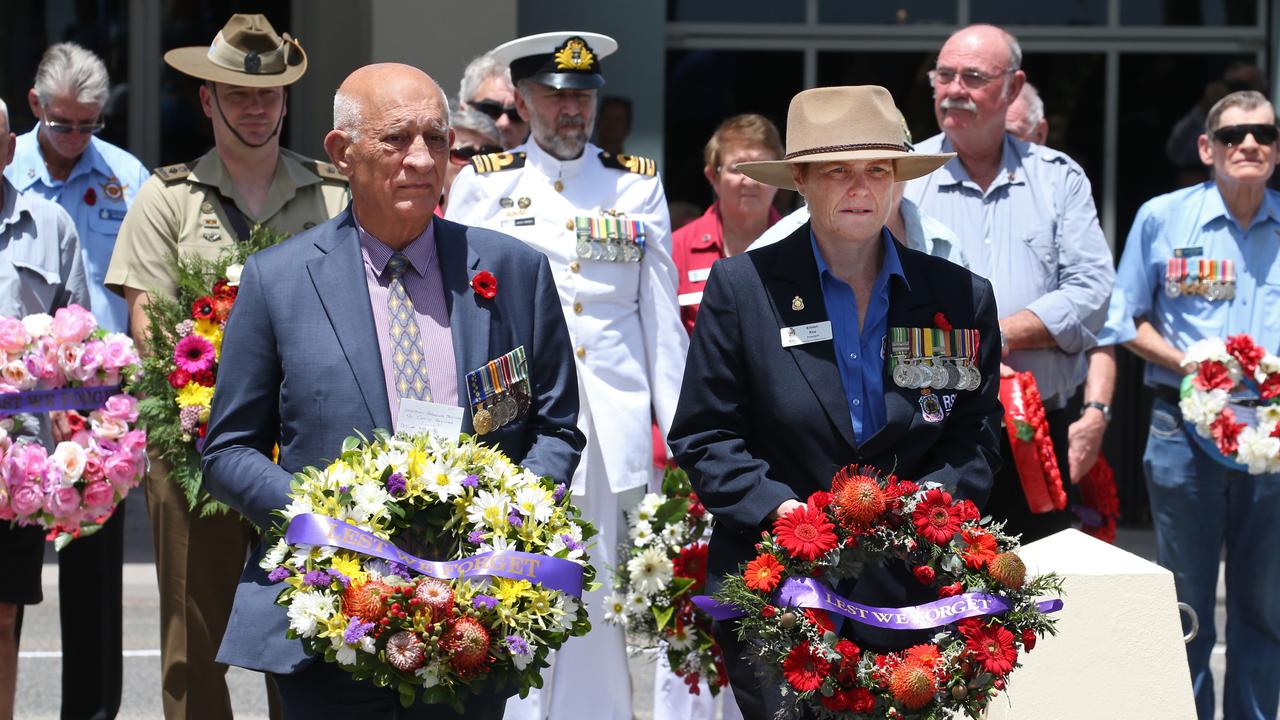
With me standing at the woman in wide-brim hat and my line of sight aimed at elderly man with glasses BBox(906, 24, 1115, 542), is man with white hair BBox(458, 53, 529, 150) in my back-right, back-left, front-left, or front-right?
front-left

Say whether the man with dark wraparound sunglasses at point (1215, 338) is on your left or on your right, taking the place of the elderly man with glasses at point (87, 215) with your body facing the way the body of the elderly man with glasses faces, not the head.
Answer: on your left

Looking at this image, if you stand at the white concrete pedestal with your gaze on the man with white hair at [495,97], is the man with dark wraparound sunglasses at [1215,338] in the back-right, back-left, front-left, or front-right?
front-right

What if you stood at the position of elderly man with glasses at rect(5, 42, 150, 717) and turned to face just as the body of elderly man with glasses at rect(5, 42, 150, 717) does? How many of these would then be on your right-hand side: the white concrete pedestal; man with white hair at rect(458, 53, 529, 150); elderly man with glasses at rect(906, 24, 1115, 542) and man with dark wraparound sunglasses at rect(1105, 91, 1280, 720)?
0

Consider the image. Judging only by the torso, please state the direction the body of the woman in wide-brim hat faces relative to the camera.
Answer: toward the camera

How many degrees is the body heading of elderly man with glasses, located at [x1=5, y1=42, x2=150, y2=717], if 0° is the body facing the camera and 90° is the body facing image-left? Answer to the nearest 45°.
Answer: approximately 0°

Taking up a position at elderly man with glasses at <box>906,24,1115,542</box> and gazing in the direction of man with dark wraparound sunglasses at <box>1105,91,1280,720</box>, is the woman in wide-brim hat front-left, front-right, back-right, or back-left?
back-right

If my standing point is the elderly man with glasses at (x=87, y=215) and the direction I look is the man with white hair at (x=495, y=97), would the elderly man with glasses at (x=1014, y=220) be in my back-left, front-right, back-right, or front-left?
front-right

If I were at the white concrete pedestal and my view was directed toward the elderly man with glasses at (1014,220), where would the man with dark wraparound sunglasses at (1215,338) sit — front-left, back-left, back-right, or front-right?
front-right

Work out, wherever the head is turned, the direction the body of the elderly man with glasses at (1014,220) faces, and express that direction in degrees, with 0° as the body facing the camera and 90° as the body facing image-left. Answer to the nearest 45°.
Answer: approximately 45°

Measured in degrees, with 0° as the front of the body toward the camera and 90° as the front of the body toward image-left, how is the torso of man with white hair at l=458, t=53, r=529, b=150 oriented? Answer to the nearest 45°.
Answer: approximately 315°

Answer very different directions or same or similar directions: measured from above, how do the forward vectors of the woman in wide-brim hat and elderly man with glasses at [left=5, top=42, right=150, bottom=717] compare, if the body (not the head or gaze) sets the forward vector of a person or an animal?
same or similar directions

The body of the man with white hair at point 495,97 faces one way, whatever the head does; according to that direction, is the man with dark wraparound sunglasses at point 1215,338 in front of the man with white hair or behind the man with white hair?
in front
